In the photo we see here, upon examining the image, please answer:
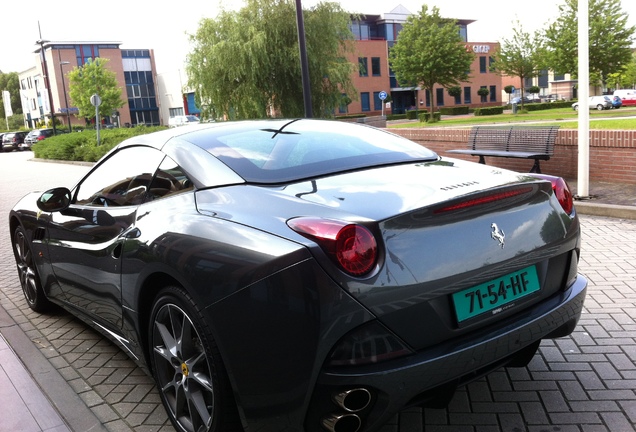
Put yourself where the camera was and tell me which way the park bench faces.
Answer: facing the viewer and to the left of the viewer

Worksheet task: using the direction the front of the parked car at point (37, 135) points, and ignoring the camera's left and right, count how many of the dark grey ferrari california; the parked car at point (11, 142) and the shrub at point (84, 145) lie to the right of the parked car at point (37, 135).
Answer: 1

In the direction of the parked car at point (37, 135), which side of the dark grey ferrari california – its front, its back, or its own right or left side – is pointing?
front

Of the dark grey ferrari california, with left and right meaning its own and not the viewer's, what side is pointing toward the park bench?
right

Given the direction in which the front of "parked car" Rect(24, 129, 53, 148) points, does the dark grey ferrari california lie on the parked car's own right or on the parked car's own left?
on the parked car's own left

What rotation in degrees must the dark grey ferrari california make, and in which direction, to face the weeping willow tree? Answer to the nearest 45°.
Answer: approximately 45° to its right

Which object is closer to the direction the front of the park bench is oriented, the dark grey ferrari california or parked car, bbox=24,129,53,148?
the dark grey ferrari california

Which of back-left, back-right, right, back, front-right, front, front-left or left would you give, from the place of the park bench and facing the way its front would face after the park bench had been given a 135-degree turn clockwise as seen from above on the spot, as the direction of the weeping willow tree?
front-left

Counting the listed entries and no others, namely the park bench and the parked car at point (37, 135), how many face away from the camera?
0

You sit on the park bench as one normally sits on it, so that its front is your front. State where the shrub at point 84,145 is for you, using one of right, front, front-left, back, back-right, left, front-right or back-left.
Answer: right

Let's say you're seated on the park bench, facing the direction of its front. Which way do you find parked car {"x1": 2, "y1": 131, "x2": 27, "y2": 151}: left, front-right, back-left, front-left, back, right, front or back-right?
right

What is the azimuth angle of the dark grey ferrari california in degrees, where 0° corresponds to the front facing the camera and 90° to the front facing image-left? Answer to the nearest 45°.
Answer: approximately 135°

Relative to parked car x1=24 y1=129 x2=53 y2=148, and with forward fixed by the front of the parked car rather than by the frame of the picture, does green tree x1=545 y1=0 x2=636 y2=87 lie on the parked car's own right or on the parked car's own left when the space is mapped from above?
on the parked car's own left

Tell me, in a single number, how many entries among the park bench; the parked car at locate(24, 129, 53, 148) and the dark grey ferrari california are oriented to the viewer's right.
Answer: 0

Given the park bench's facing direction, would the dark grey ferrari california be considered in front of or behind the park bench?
in front

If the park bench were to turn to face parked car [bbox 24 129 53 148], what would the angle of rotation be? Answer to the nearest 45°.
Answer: approximately 90° to its right

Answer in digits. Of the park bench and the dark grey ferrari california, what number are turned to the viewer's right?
0
